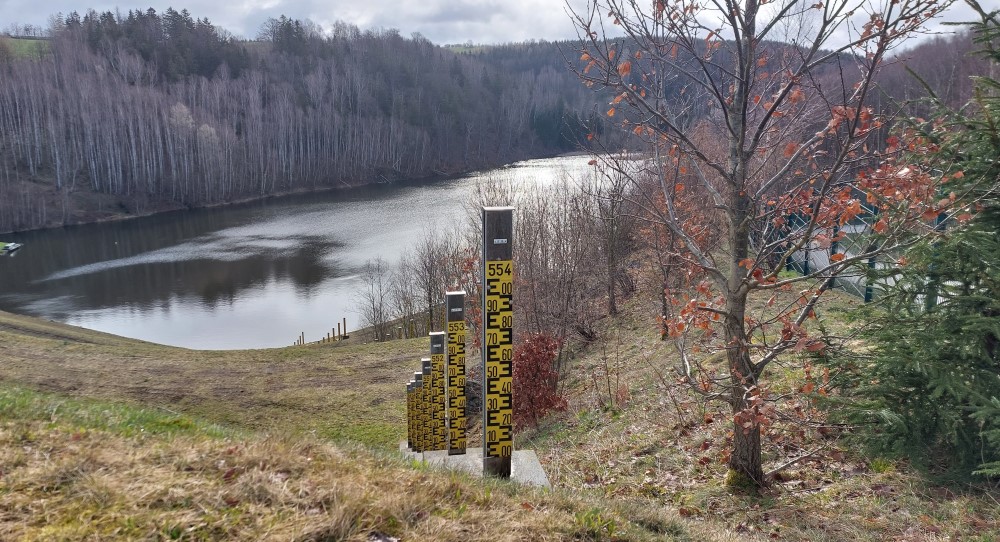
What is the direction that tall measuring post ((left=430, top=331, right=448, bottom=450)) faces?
toward the camera

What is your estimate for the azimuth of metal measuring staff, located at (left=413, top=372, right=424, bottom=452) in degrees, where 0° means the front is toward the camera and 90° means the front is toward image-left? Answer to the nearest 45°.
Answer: approximately 0°

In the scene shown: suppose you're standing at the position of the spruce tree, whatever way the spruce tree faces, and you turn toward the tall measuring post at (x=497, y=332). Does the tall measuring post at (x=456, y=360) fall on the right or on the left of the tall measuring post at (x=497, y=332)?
right

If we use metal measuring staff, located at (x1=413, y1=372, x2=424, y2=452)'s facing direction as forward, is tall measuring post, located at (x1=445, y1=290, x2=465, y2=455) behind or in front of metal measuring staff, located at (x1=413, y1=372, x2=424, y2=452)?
in front

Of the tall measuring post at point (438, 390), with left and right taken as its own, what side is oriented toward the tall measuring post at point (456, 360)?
front

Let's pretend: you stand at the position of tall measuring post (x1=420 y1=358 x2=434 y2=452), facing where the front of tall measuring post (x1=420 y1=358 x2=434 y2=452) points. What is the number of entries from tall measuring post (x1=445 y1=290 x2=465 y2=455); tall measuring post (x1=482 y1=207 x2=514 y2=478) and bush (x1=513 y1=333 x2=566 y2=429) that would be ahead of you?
2

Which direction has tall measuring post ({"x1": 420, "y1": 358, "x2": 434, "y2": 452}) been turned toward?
toward the camera

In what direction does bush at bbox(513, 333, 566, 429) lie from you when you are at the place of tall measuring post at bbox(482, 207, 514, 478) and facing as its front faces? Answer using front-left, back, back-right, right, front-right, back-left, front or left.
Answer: back

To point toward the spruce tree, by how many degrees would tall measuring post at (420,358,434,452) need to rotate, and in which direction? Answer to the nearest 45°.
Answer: approximately 45° to its left

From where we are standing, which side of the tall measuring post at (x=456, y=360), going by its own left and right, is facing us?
front
